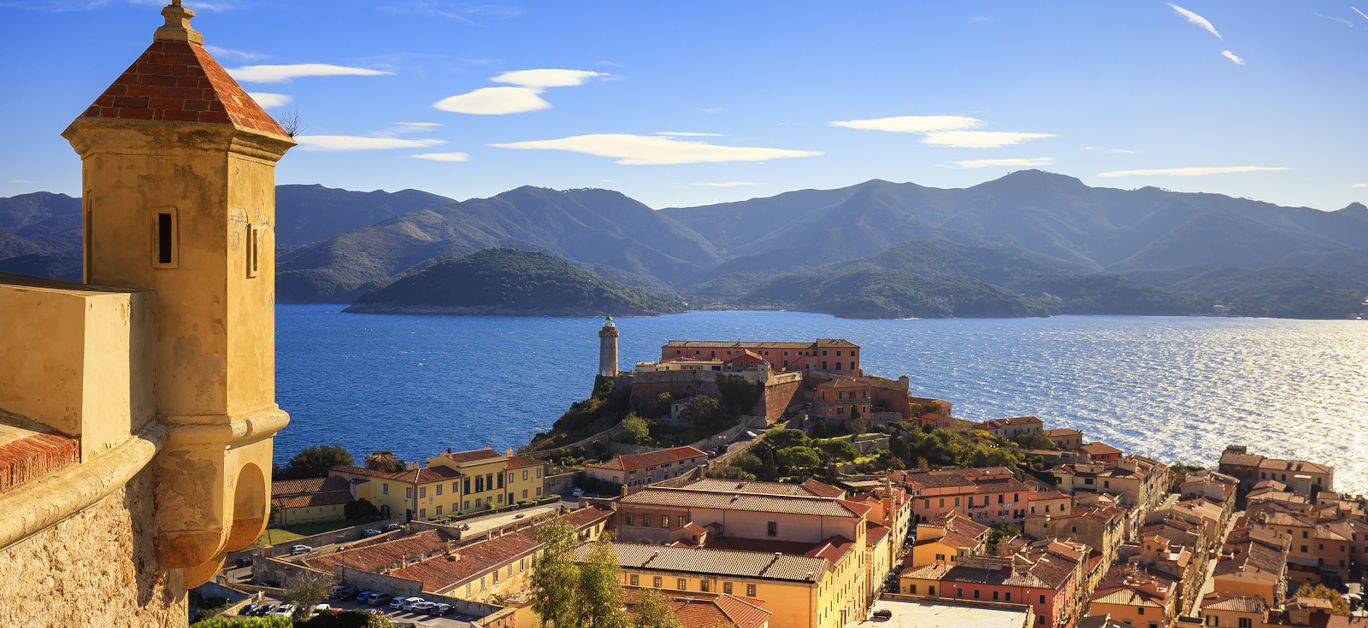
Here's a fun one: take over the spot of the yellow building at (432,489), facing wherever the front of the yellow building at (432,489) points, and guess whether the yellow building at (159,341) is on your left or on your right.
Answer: on your right

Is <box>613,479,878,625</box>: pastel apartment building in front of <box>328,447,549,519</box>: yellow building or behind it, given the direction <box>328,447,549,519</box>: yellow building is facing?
in front

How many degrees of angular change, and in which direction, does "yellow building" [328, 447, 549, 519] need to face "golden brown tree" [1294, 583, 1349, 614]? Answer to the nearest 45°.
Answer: approximately 45° to its left

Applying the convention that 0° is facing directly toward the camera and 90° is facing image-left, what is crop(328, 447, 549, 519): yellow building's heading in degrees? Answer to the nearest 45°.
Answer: approximately 315°

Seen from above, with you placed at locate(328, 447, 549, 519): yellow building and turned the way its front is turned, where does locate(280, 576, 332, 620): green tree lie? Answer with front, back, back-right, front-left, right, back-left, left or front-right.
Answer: front-right

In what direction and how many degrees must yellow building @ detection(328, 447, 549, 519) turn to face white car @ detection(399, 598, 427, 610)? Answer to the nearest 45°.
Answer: approximately 45° to its right
